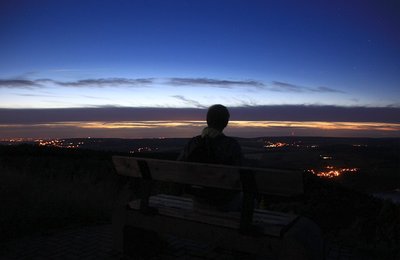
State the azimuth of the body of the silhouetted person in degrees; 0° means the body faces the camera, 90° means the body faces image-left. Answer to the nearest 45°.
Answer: approximately 225°

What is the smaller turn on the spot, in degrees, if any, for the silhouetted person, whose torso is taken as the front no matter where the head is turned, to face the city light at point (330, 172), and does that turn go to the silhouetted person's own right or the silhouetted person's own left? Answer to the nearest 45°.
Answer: approximately 45° to the silhouetted person's own left

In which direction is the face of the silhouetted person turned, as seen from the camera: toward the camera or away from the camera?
away from the camera

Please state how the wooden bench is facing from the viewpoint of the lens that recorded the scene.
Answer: facing away from the viewer and to the right of the viewer
